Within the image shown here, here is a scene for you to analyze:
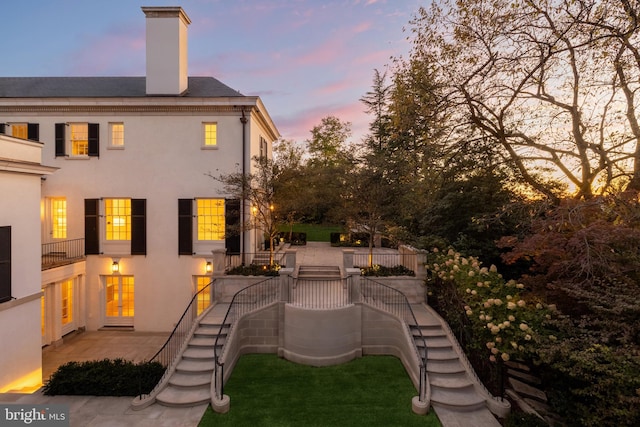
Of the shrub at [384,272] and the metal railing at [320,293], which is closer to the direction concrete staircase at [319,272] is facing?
the metal railing

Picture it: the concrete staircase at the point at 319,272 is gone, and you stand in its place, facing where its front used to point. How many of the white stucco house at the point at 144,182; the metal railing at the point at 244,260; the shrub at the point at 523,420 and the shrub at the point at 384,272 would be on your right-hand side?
2

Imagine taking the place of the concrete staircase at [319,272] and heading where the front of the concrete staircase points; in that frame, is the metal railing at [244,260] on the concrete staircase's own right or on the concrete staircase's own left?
on the concrete staircase's own right

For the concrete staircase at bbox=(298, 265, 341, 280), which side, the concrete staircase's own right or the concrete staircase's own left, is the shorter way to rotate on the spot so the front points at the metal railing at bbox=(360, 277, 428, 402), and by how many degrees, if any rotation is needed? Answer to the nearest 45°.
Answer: approximately 45° to the concrete staircase's own left

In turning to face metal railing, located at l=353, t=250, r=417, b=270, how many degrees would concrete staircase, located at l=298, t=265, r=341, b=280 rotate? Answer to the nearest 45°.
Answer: approximately 135° to its left

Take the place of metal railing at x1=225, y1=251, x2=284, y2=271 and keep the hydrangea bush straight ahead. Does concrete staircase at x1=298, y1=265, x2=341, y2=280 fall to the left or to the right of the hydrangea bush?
left

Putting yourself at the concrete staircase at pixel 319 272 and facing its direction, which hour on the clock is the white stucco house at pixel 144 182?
The white stucco house is roughly at 3 o'clock from the concrete staircase.

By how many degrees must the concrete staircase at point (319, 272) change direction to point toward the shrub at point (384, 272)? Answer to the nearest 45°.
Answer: approximately 90° to its left

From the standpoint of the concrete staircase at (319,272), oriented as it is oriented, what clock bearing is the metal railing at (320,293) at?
The metal railing is roughly at 12 o'clock from the concrete staircase.

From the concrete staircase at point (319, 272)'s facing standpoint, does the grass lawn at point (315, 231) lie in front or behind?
behind

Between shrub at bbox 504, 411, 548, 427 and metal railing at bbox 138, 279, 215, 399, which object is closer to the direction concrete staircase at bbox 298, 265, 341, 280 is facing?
the shrub

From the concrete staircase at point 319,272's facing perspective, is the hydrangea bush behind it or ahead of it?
ahead

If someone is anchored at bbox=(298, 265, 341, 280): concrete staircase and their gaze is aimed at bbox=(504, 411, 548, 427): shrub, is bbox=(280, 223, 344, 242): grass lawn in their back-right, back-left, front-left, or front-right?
back-left

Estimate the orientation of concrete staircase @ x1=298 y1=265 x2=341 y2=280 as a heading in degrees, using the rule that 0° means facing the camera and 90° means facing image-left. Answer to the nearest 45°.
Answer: approximately 0°

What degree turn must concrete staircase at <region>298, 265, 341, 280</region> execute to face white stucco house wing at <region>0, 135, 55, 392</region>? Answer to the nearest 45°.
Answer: approximately 45° to its right
